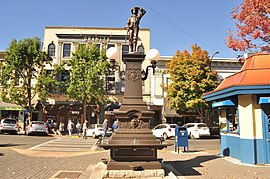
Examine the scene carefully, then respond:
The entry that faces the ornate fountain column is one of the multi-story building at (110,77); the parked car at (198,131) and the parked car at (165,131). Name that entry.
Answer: the multi-story building

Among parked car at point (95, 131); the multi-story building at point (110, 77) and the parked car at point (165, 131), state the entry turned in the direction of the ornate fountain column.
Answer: the multi-story building

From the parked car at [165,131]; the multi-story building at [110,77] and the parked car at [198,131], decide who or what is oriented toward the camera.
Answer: the multi-story building

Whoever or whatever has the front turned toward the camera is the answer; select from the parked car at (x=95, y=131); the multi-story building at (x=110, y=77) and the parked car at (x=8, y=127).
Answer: the multi-story building

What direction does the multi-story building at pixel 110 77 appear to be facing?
toward the camera

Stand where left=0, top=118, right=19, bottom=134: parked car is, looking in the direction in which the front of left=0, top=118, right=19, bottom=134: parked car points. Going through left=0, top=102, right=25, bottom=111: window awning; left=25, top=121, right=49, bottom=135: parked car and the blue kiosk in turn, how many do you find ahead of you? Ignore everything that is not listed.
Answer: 1

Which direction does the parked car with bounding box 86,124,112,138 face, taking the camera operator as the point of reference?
facing away from the viewer and to the left of the viewer

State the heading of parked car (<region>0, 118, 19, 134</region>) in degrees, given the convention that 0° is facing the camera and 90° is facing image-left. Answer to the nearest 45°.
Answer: approximately 180°
